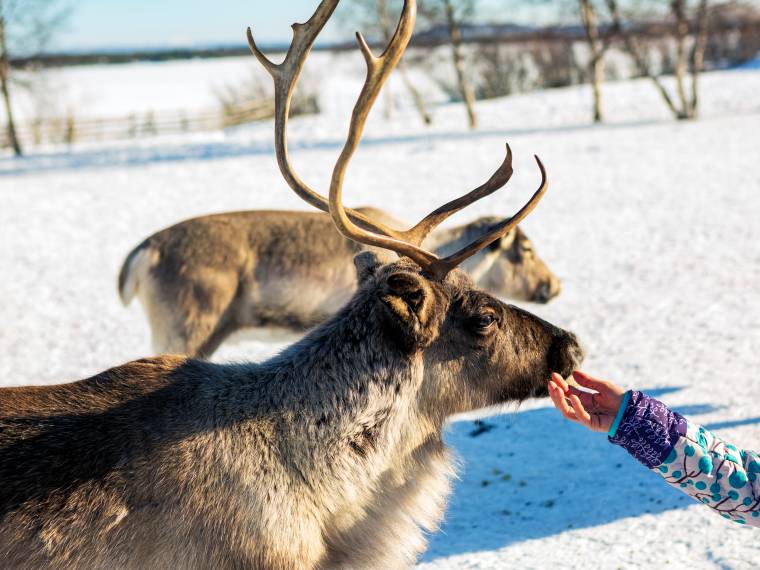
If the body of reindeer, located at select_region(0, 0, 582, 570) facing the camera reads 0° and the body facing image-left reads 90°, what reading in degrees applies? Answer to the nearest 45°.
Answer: approximately 270°

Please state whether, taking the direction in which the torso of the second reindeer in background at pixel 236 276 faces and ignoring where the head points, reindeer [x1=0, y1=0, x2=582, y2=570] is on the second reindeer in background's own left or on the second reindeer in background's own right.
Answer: on the second reindeer in background's own right

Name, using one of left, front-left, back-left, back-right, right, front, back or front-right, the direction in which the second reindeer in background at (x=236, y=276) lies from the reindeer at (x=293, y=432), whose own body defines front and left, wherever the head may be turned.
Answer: left

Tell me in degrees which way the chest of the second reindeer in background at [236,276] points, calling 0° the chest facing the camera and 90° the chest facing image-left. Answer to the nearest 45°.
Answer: approximately 270°

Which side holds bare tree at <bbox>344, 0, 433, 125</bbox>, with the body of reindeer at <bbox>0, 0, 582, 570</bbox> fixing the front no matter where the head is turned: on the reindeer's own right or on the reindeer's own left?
on the reindeer's own left

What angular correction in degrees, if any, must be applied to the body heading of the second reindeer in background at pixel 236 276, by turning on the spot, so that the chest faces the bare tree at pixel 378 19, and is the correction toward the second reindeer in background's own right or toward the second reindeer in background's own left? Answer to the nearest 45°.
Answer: approximately 90° to the second reindeer in background's own left

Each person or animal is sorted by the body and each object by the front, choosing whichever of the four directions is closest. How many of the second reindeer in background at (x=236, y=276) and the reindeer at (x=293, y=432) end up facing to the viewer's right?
2

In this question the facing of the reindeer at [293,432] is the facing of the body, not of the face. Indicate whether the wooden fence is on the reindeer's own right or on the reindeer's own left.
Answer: on the reindeer's own left
